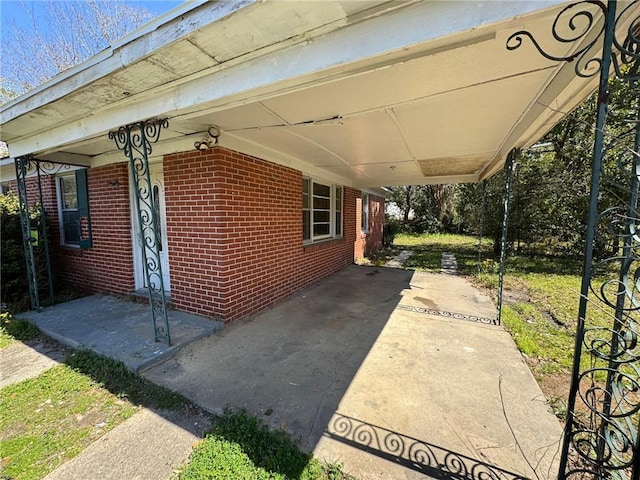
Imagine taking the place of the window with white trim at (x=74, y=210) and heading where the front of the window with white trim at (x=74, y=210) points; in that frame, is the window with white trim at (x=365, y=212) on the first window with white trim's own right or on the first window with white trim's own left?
on the first window with white trim's own left

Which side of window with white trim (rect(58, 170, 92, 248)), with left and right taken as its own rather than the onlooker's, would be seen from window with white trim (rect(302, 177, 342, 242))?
left

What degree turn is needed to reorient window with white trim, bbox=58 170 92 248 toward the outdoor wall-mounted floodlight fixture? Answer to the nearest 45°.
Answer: approximately 45° to its left
